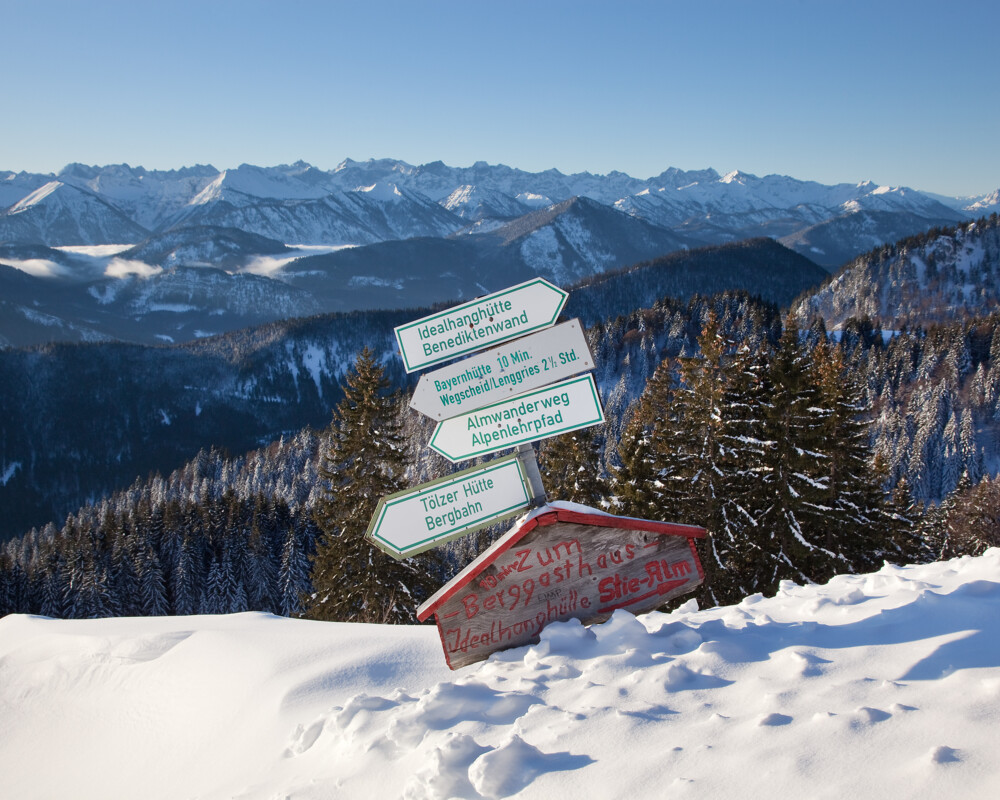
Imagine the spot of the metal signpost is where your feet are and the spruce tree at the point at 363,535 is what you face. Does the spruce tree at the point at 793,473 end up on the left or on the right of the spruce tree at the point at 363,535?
right

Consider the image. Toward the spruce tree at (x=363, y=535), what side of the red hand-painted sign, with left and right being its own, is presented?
back

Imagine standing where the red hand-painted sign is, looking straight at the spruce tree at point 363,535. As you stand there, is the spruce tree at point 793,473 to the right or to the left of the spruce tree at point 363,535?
right
